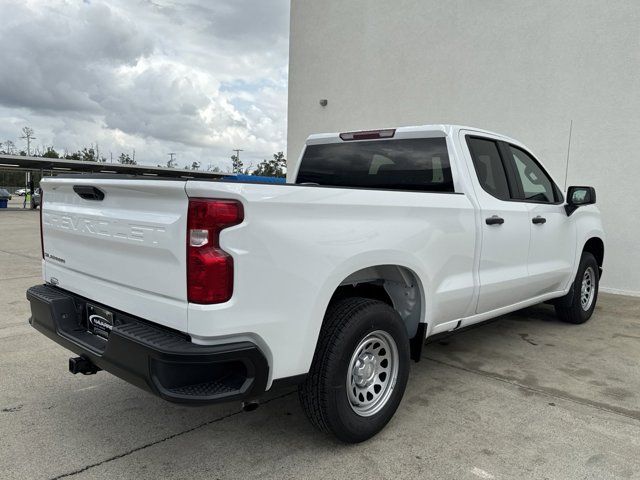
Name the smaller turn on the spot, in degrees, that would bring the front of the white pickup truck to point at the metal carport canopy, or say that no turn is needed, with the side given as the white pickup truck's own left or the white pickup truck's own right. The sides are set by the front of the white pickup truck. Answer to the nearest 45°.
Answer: approximately 90° to the white pickup truck's own left

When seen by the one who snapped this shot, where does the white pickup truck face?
facing away from the viewer and to the right of the viewer
